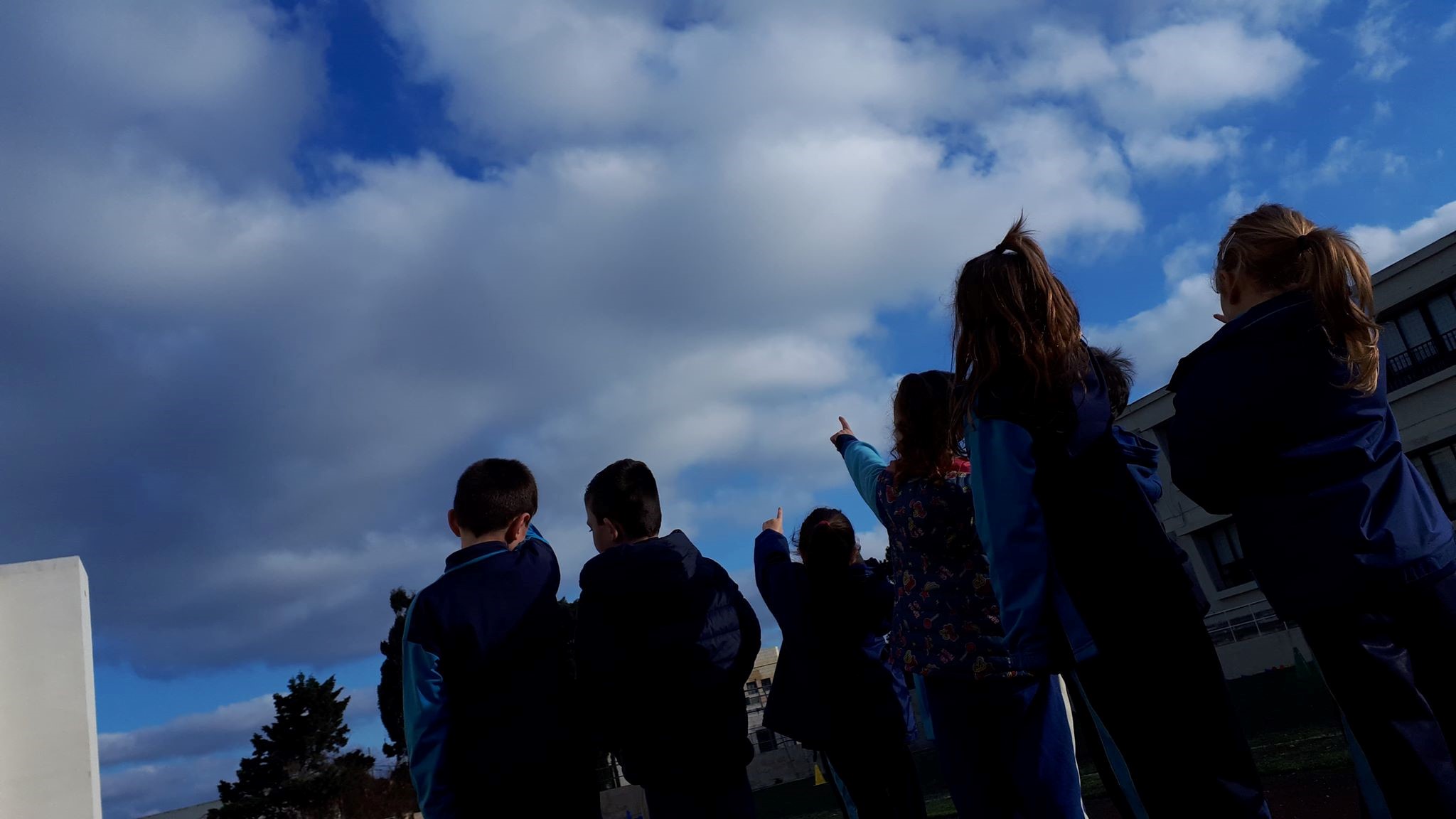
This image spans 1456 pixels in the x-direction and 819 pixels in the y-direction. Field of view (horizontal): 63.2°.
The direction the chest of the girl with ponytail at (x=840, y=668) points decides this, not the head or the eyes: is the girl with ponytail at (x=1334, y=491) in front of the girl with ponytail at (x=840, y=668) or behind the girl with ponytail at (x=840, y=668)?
behind

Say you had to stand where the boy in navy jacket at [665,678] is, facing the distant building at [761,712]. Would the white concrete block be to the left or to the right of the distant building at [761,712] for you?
left

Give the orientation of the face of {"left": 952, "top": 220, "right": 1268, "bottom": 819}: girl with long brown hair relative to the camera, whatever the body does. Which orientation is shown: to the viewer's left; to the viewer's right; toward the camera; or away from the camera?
away from the camera

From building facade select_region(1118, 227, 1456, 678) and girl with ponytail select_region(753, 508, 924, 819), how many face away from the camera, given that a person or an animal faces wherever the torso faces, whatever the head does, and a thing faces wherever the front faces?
1

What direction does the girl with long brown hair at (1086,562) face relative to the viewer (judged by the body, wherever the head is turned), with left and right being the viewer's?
facing away from the viewer and to the left of the viewer

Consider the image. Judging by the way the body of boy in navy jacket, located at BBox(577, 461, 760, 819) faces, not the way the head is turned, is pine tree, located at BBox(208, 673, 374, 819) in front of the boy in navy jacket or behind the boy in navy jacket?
in front

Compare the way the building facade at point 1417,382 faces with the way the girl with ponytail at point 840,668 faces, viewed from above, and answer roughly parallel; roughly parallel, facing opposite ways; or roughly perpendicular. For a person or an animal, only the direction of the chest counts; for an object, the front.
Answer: roughly perpendicular

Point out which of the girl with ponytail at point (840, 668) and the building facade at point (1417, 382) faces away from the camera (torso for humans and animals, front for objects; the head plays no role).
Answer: the girl with ponytail

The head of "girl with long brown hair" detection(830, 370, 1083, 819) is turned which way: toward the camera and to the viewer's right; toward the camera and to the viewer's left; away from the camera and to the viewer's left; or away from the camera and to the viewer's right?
away from the camera and to the viewer's left

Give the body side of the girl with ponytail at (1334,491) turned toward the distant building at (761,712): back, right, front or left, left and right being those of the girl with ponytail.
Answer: front

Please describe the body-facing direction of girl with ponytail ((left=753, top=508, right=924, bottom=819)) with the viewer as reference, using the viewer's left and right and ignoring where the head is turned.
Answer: facing away from the viewer

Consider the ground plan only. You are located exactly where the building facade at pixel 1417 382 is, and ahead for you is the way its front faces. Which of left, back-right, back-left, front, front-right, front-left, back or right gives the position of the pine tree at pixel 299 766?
front-right

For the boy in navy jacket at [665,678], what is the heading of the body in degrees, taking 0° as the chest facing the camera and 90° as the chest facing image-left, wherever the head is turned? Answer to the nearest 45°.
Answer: approximately 135°

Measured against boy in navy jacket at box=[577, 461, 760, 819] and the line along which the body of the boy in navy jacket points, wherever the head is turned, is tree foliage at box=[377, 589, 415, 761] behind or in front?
in front

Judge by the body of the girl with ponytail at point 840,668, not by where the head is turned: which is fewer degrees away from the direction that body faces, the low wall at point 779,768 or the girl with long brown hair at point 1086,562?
the low wall

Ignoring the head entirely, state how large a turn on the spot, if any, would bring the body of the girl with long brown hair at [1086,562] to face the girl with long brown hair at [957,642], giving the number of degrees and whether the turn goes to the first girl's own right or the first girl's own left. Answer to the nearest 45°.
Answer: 0° — they already face them

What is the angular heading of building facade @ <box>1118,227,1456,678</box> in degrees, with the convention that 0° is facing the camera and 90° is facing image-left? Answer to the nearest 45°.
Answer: approximately 45°
